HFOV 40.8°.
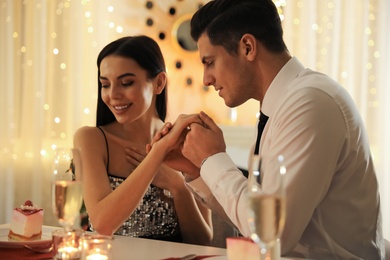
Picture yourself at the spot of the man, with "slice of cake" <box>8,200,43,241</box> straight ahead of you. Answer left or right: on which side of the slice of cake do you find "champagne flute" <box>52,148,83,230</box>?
left

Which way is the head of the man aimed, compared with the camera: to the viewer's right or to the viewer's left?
to the viewer's left

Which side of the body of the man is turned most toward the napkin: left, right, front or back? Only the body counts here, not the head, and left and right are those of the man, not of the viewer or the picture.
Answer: front

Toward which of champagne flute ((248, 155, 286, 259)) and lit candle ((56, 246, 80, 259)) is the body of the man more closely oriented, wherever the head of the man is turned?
the lit candle

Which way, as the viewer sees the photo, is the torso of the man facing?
to the viewer's left

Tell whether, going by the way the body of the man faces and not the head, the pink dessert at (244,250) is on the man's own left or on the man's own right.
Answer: on the man's own left

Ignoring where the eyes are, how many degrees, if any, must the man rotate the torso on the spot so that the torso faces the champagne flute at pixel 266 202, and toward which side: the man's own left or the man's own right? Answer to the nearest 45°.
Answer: approximately 90° to the man's own left

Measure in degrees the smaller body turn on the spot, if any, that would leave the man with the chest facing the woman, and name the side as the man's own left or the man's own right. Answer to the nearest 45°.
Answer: approximately 45° to the man's own right
